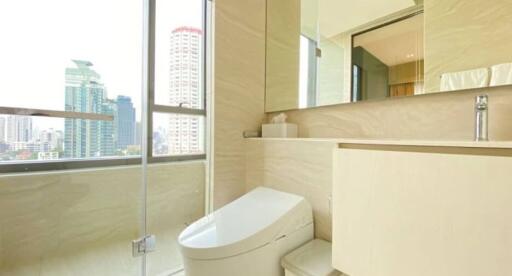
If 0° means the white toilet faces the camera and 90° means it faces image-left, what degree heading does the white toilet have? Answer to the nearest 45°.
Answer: approximately 45°

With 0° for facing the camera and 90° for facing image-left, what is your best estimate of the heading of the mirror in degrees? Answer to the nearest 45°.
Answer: approximately 45°

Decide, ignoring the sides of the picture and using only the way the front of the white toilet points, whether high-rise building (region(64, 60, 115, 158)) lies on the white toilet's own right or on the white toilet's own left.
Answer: on the white toilet's own right

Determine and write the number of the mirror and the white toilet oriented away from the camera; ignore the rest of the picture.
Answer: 0

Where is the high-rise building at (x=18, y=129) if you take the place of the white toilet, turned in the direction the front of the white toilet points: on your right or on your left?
on your right

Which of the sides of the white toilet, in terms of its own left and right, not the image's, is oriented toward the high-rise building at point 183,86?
right

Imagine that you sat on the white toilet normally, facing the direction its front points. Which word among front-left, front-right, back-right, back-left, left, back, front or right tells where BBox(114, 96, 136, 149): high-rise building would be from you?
right

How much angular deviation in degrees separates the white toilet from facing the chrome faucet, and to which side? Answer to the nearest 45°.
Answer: approximately 135° to its left

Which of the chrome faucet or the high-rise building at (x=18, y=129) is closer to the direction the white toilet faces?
the high-rise building
